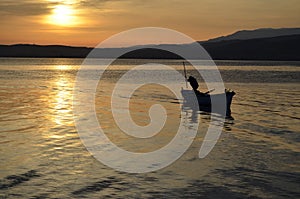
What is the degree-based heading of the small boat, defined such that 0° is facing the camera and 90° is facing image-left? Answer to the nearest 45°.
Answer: approximately 315°
